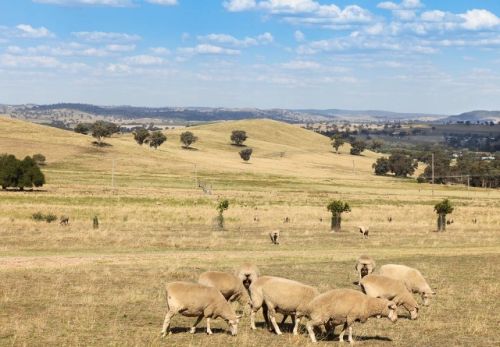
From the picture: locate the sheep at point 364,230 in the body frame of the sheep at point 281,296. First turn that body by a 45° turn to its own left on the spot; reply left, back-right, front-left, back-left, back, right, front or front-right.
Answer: front-left

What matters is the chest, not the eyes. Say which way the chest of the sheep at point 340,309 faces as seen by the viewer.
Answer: to the viewer's right

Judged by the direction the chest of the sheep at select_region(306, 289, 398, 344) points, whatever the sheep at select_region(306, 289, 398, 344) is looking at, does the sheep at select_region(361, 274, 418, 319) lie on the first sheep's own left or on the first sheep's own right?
on the first sheep's own left

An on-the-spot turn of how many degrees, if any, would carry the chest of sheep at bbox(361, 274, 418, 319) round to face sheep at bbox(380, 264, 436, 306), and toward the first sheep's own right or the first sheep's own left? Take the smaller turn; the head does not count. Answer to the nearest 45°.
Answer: approximately 90° to the first sheep's own left

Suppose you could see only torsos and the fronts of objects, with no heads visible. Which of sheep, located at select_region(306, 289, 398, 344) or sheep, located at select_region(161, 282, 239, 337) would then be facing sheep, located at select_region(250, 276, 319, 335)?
sheep, located at select_region(161, 282, 239, 337)

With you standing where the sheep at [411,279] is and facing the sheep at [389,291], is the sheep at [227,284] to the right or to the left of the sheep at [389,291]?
right

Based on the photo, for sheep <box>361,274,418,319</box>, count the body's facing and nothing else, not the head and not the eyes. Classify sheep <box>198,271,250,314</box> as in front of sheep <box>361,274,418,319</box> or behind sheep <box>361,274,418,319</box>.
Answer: behind

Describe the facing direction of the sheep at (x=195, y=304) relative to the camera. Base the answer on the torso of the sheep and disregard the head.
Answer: to the viewer's right

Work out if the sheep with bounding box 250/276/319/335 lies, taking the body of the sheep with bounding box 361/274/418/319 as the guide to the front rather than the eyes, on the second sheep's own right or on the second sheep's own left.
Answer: on the second sheep's own right

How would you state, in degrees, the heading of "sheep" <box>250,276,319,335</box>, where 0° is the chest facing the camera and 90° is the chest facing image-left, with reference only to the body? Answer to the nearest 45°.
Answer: approximately 270°
